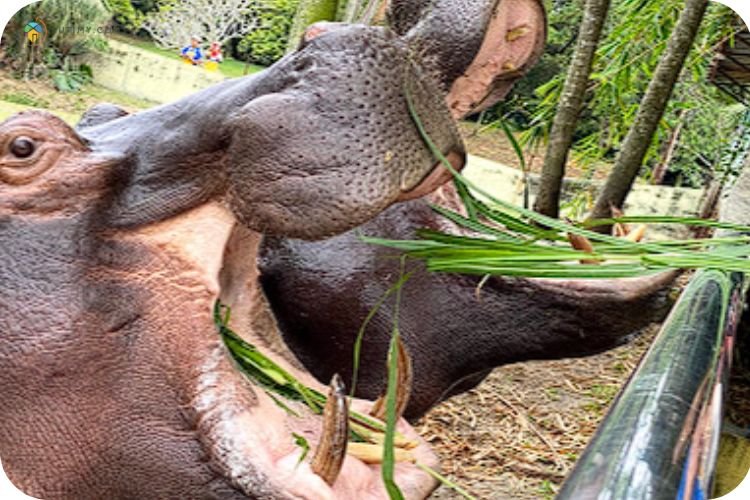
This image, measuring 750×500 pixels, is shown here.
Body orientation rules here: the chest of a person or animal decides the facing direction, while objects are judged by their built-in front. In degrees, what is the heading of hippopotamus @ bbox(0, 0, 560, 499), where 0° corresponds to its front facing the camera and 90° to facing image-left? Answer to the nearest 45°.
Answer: approximately 270°

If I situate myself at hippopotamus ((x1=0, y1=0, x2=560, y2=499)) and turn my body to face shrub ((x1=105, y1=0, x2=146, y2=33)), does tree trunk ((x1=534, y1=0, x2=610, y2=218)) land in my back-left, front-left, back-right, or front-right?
front-right

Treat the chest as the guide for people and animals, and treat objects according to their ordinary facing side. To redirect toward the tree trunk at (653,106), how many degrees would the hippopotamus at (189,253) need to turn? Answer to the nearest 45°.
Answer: approximately 45° to its left

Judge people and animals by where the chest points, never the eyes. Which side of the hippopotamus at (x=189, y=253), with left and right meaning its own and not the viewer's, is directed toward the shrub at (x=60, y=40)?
left

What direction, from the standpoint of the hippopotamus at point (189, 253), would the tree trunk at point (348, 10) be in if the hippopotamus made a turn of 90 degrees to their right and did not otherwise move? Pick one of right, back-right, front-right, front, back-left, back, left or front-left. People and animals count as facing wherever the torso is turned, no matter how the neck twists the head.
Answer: back

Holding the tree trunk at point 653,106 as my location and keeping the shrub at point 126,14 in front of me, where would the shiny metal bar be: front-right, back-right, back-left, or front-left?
back-left

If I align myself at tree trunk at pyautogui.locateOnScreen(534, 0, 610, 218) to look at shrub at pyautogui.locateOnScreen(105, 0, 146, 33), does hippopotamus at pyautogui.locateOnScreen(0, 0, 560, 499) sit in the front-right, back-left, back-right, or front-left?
back-left

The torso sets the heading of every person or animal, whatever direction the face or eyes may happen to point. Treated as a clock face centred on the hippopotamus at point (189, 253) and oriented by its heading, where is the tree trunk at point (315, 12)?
The tree trunk is roughly at 9 o'clock from the hippopotamus.

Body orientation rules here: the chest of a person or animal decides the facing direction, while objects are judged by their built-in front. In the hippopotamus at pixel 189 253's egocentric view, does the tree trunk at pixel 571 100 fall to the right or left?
on its left

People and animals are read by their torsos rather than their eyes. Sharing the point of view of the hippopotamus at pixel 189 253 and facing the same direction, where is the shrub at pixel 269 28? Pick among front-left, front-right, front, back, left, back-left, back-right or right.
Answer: left
